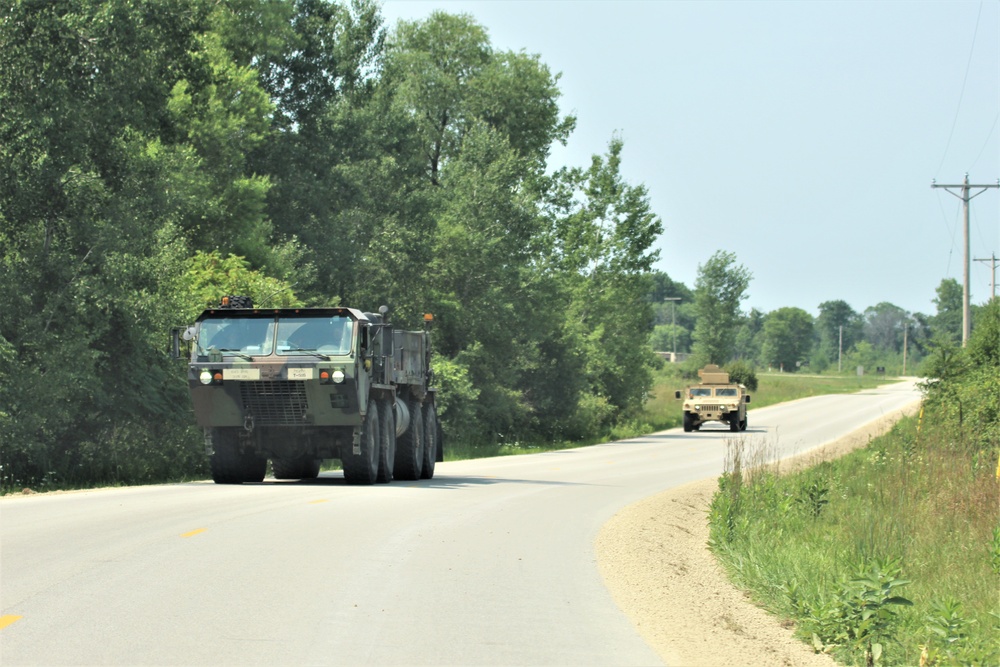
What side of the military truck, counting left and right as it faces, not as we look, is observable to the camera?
front
